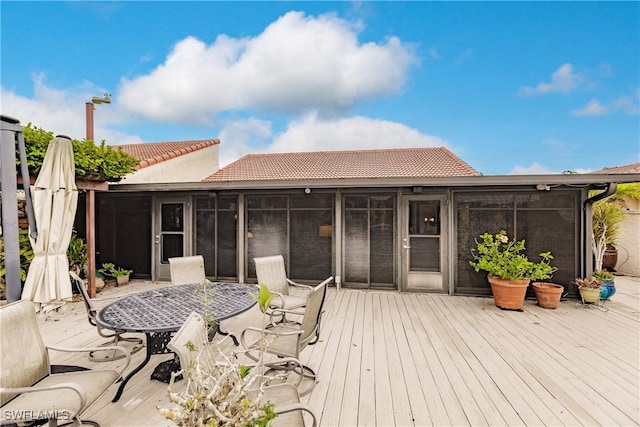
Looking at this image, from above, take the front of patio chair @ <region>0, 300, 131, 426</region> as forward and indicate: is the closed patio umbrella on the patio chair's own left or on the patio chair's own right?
on the patio chair's own left

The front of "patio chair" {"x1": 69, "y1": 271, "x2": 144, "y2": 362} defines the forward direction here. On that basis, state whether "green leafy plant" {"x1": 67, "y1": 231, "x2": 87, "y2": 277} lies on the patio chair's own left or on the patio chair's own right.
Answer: on the patio chair's own left

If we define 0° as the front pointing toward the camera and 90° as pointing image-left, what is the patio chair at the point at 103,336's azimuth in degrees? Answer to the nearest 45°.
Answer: approximately 270°

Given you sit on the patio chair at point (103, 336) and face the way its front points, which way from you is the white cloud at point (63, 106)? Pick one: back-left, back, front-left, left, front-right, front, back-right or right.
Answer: left

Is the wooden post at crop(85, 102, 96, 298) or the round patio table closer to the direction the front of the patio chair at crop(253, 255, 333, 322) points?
the round patio table
